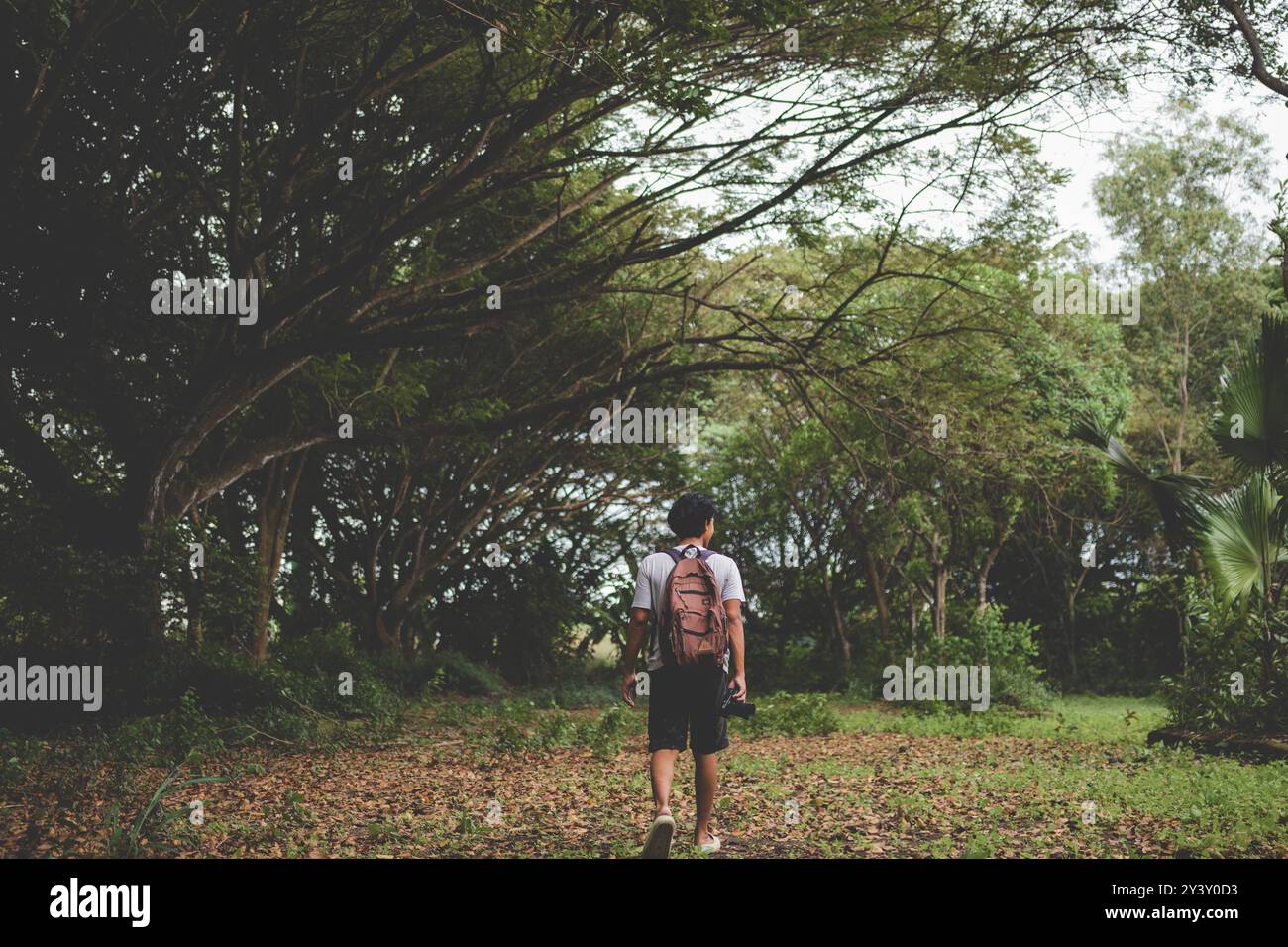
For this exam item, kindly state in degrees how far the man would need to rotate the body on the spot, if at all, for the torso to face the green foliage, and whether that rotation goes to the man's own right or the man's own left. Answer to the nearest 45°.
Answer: approximately 45° to the man's own right

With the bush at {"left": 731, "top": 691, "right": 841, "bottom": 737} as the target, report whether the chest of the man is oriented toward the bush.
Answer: yes

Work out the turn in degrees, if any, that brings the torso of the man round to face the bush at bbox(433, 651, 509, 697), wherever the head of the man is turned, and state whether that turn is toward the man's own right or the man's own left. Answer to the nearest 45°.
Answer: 0° — they already face it

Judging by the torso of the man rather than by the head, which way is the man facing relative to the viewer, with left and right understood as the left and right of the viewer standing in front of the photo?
facing away from the viewer

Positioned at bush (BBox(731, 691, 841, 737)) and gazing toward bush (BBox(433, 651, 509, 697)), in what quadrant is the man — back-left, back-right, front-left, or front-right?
back-left
